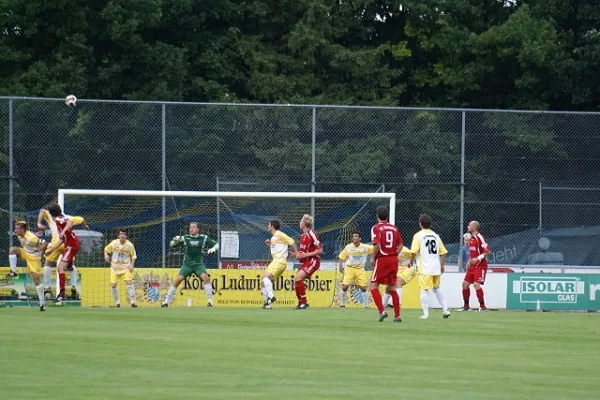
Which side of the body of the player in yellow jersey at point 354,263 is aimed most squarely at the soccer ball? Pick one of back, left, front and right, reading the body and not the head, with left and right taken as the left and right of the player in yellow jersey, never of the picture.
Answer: right

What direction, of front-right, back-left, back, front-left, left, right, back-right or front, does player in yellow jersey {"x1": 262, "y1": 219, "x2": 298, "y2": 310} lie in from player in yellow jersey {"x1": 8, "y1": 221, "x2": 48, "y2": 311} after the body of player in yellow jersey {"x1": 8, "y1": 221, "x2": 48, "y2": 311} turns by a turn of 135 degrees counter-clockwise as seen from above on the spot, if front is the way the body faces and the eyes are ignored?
front

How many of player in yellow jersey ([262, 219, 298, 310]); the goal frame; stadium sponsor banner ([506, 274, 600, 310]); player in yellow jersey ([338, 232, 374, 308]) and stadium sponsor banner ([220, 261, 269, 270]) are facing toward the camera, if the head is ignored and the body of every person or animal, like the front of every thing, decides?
4

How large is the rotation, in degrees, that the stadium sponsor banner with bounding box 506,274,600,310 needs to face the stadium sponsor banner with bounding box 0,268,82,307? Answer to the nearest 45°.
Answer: approximately 90° to its right

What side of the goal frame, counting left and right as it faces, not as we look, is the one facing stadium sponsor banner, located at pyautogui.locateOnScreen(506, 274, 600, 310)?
left

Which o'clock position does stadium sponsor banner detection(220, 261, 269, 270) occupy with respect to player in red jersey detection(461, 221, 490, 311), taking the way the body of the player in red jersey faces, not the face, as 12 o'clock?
The stadium sponsor banner is roughly at 2 o'clock from the player in red jersey.

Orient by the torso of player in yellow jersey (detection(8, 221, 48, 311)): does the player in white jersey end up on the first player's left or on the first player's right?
on the first player's left

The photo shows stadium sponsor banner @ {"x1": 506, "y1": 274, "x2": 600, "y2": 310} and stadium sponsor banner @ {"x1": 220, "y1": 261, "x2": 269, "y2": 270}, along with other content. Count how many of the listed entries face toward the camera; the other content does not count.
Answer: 2

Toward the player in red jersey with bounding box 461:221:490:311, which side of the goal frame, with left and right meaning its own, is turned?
left

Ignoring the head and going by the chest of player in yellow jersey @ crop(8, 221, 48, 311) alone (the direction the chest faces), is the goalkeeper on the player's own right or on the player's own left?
on the player's own left
